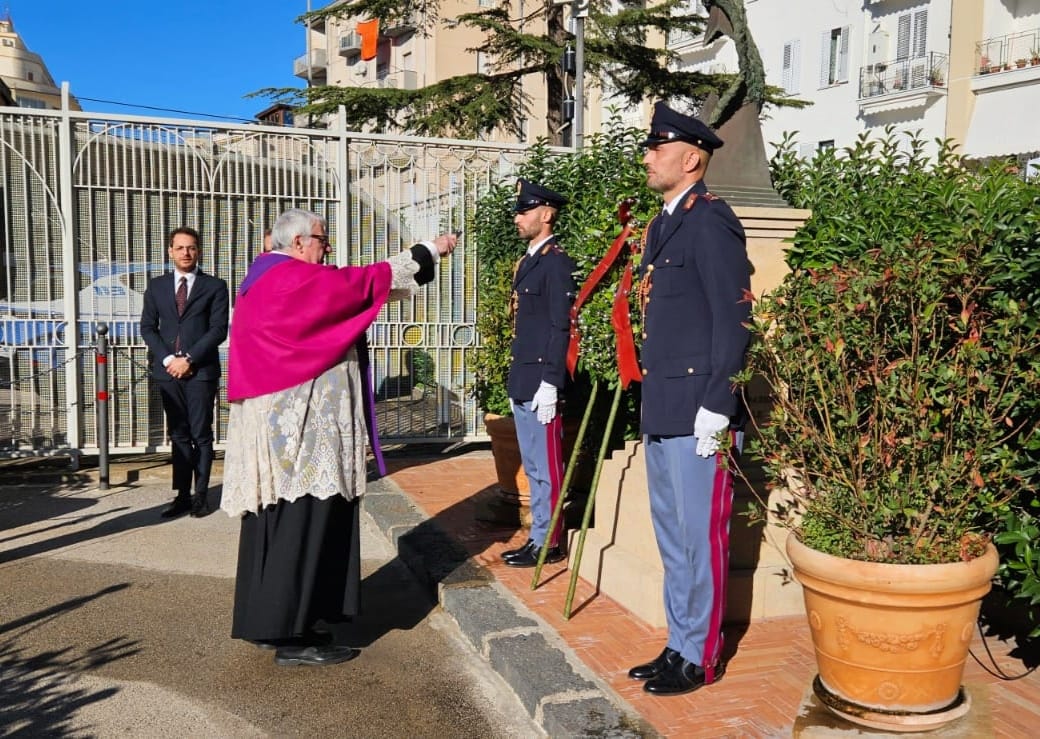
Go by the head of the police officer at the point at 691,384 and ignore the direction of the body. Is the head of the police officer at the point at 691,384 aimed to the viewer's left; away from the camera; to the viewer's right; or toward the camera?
to the viewer's left

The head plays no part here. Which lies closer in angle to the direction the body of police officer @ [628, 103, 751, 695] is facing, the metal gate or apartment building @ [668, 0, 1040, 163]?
the metal gate

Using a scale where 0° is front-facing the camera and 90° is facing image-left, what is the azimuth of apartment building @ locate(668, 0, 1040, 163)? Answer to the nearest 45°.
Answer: approximately 45°

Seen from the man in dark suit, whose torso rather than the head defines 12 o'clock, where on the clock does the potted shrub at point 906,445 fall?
The potted shrub is roughly at 11 o'clock from the man in dark suit.

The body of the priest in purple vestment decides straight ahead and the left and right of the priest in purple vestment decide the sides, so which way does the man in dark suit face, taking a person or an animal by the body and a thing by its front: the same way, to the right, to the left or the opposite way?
to the right

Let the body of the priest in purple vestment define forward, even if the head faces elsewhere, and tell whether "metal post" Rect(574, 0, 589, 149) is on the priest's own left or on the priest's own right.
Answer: on the priest's own left

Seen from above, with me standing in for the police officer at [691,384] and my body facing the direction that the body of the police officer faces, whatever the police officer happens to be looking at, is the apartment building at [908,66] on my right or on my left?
on my right

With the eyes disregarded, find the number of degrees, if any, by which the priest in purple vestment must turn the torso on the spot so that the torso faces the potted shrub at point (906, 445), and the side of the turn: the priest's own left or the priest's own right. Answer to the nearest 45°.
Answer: approximately 45° to the priest's own right

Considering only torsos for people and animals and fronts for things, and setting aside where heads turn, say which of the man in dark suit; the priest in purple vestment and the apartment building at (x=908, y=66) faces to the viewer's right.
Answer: the priest in purple vestment

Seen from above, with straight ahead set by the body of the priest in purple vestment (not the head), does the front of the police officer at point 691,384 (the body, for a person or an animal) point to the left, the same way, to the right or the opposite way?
the opposite way

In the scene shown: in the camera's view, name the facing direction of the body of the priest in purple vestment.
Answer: to the viewer's right

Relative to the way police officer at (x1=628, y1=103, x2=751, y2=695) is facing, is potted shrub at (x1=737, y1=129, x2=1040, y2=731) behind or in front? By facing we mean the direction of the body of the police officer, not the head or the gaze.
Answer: behind

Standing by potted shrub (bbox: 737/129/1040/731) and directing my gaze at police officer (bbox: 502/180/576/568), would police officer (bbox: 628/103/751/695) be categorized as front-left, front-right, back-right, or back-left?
front-left

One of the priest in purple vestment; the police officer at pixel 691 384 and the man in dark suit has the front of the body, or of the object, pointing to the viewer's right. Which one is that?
the priest in purple vestment

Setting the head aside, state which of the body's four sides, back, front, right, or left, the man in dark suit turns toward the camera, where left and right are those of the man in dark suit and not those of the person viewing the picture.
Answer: front
